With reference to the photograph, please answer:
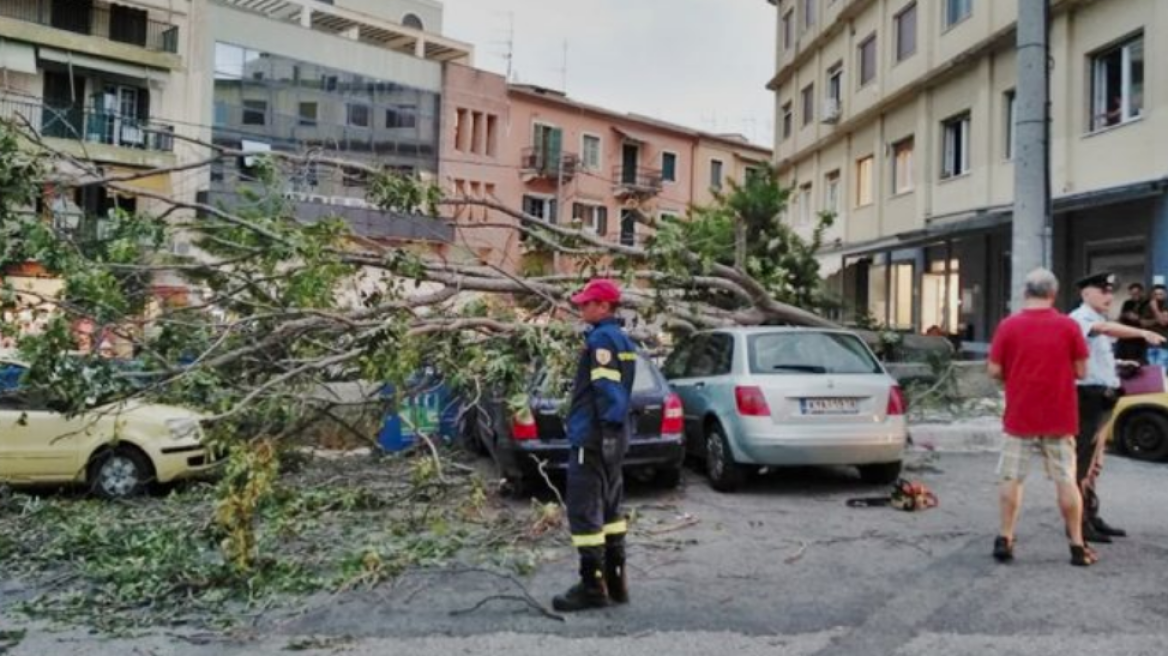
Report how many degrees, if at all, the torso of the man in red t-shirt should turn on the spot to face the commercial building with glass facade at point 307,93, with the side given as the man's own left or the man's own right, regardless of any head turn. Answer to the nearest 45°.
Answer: approximately 45° to the man's own left

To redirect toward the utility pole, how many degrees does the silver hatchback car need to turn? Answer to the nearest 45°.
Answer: approximately 90° to its right

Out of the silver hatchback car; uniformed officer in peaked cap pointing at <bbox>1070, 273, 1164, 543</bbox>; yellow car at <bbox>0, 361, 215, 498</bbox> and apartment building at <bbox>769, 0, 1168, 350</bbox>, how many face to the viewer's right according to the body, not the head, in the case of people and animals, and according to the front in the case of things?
2

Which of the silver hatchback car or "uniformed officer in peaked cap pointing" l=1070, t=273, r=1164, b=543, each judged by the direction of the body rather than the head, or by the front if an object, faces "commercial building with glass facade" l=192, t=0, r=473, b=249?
the silver hatchback car

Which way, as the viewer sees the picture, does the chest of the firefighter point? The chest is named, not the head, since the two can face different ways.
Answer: to the viewer's left

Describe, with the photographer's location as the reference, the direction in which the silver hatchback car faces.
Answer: facing away from the viewer and to the left of the viewer

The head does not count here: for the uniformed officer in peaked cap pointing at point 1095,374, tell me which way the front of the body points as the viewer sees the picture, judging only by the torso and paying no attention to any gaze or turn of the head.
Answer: to the viewer's right

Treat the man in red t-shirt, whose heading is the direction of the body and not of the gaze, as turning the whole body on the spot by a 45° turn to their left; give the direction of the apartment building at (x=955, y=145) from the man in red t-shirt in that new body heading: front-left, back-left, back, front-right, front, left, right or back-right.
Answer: front-right

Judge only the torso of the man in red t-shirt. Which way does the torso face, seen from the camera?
away from the camera

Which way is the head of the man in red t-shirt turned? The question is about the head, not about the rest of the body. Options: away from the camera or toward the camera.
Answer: away from the camera

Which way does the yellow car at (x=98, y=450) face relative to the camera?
to the viewer's right

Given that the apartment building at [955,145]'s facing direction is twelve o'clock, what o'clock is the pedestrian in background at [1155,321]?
The pedestrian in background is roughly at 10 o'clock from the apartment building.
